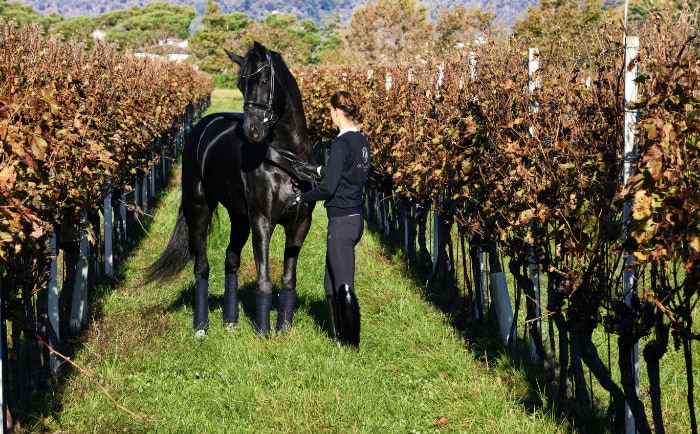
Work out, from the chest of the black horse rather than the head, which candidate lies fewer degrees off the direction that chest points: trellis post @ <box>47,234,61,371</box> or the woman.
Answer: the woman

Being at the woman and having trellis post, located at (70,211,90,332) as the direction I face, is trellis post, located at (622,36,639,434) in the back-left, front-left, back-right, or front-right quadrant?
back-left

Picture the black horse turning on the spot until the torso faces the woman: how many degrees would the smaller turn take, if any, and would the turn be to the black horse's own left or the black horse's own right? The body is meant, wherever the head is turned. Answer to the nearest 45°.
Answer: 0° — it already faces them

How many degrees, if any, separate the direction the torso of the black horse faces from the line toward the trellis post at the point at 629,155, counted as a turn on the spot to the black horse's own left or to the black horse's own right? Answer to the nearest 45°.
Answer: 0° — it already faces it

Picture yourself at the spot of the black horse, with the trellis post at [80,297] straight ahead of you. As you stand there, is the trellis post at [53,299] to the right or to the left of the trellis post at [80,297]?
left

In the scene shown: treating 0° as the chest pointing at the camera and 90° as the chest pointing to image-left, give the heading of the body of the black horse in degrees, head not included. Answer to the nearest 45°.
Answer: approximately 315°

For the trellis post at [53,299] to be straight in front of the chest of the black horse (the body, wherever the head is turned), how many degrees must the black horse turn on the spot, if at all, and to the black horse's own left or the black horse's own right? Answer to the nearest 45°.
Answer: approximately 135° to the black horse's own right
